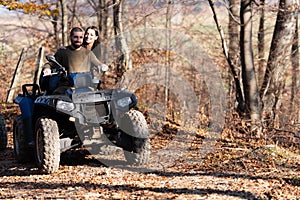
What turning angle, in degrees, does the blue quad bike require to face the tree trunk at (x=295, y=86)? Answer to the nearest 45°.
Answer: approximately 90° to its left

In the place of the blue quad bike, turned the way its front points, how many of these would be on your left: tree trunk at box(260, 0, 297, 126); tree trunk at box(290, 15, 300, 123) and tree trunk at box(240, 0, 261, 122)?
3

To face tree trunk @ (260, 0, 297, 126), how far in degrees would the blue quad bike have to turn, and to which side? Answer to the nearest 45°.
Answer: approximately 90° to its left

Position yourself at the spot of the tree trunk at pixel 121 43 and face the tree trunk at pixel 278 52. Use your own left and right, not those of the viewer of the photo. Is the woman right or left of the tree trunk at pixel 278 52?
right

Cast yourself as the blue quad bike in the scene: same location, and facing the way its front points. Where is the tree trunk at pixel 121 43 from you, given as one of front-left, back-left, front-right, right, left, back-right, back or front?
back-left

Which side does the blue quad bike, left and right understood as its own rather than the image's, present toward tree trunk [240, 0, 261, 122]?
left

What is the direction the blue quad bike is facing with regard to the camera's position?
facing the viewer and to the right of the viewer
